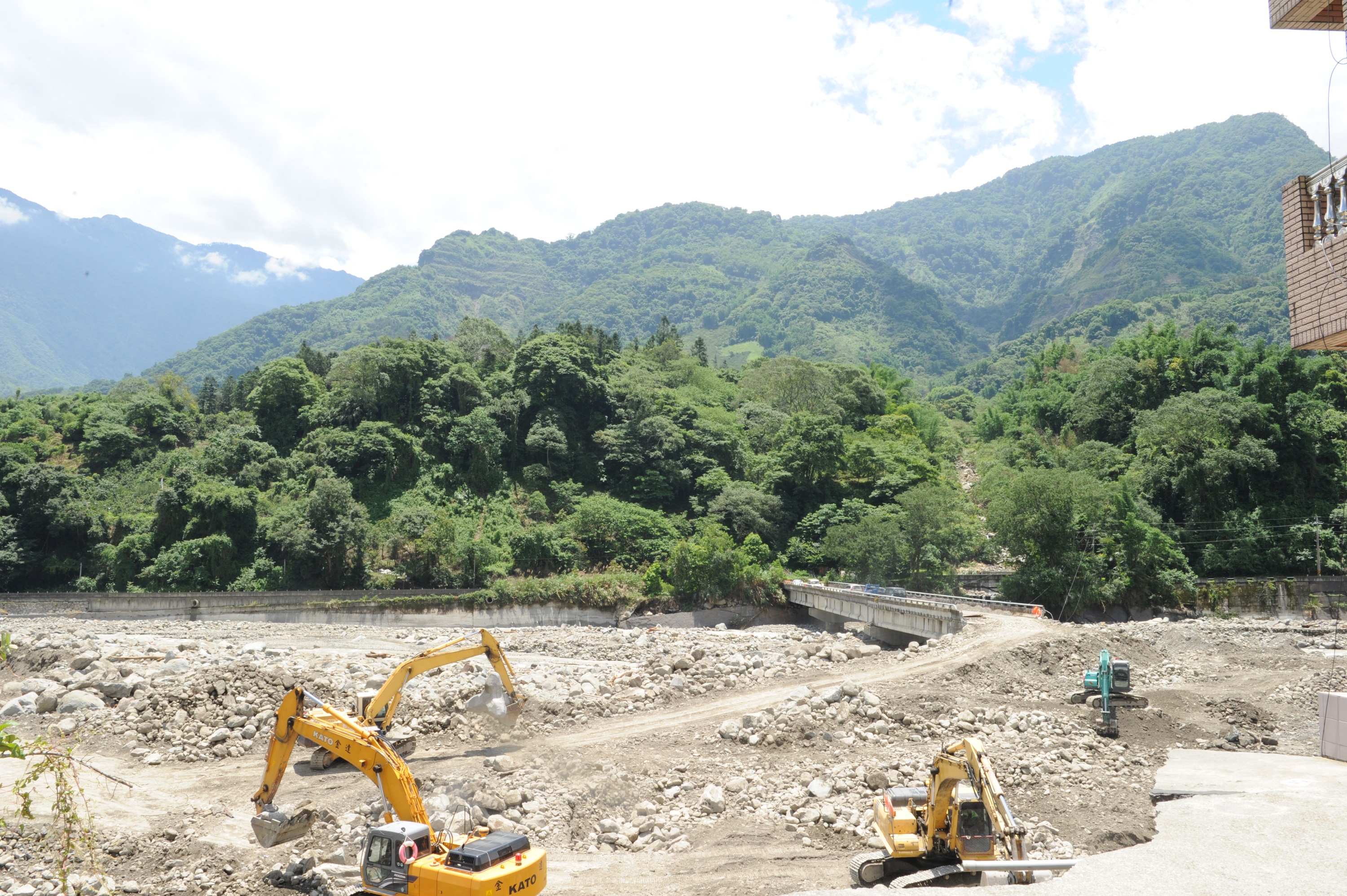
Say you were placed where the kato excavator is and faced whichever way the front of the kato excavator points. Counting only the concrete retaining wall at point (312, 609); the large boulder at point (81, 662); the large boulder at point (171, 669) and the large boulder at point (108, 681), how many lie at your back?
0

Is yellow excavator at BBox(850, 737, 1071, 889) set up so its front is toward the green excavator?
no

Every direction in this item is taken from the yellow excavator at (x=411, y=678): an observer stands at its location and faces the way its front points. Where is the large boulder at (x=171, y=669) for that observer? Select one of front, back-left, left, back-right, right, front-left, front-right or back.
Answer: back-left

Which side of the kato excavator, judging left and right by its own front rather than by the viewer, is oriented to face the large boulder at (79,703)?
front

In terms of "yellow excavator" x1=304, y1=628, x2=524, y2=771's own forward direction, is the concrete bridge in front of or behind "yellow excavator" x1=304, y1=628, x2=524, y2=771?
in front

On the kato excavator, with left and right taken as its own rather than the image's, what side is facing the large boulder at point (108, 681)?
front

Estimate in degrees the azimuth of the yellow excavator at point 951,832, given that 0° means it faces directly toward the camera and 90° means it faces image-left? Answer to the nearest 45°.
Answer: approximately 315°

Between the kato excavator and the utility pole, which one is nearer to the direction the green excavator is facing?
the kato excavator

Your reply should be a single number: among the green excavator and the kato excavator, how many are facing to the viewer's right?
0

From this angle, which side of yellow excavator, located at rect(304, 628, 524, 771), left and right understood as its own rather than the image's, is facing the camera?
right

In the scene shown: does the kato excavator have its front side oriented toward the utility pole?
no

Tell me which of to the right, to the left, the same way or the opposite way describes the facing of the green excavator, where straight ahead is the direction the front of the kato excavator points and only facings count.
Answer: to the left

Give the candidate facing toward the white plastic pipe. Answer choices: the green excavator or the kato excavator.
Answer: the green excavator

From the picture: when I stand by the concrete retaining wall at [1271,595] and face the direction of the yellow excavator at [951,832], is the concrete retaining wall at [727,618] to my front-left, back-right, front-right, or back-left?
front-right

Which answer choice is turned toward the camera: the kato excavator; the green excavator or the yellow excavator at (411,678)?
the green excavator

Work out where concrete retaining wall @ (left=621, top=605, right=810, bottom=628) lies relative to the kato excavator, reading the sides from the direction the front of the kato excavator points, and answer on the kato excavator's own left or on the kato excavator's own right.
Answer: on the kato excavator's own right

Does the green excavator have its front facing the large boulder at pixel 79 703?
no

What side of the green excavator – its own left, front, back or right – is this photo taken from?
front
